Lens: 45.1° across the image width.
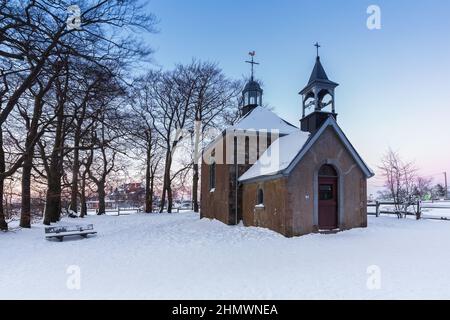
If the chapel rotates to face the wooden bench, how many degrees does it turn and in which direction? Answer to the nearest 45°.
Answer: approximately 135° to its right

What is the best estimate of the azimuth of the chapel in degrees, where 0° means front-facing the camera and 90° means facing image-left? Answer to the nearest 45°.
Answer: approximately 315°
